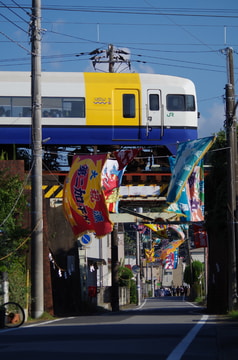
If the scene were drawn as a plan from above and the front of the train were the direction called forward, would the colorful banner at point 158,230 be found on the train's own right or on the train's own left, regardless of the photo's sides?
on the train's own left

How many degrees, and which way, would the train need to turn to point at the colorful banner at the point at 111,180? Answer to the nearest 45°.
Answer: approximately 90° to its right

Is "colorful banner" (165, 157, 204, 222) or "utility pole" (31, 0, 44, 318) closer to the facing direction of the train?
the colorful banner

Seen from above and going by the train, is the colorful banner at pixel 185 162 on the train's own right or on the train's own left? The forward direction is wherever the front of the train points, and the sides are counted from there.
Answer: on the train's own right

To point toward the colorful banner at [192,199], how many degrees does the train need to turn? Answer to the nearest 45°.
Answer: approximately 45° to its right

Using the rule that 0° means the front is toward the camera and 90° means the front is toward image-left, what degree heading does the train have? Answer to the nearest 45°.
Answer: approximately 270°

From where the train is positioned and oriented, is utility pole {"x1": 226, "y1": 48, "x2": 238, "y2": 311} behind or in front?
in front

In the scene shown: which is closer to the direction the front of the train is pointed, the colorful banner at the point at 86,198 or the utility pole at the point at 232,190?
the utility pole

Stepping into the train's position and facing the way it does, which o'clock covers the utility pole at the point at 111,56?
The utility pole is roughly at 9 o'clock from the train.

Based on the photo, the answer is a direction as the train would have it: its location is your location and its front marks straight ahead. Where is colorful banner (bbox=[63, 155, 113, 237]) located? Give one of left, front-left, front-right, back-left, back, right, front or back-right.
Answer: right
